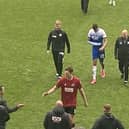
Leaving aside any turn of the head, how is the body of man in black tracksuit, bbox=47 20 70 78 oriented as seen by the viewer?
toward the camera

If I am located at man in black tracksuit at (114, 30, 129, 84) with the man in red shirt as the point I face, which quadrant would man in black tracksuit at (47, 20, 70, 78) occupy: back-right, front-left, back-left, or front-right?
front-right

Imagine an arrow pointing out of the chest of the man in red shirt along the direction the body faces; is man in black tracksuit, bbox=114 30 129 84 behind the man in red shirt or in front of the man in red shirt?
behind

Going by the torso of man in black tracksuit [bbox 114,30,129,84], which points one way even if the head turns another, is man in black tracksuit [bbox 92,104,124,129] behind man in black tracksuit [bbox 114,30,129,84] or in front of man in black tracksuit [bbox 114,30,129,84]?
in front

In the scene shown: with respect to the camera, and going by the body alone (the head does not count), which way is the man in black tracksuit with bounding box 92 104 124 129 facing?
away from the camera

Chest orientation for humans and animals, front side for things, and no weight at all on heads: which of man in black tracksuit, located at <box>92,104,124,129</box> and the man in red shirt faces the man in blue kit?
the man in black tracksuit

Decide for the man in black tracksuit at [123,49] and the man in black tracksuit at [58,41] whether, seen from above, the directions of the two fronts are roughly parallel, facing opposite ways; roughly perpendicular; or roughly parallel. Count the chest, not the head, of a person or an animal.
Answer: roughly parallel

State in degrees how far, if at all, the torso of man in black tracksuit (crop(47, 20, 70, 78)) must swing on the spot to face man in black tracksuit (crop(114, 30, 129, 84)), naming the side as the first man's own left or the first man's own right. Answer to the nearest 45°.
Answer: approximately 90° to the first man's own left

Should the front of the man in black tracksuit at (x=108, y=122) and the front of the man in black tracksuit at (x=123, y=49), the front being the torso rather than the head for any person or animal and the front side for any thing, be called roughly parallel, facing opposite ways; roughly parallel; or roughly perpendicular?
roughly parallel, facing opposite ways

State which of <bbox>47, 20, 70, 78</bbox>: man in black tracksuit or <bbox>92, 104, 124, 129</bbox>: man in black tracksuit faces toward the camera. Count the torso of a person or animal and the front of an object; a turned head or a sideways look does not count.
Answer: <bbox>47, 20, 70, 78</bbox>: man in black tracksuit

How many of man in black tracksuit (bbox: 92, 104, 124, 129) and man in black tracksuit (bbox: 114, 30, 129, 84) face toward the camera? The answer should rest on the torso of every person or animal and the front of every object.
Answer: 1

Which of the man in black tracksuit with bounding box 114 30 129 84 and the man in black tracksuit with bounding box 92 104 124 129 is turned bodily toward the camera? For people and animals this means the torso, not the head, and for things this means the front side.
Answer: the man in black tracksuit with bounding box 114 30 129 84

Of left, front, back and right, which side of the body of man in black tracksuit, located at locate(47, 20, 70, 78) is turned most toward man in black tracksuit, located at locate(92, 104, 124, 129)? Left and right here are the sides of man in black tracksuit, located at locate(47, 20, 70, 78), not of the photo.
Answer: front

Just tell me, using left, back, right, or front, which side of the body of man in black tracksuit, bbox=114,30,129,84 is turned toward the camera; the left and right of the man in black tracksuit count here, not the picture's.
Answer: front

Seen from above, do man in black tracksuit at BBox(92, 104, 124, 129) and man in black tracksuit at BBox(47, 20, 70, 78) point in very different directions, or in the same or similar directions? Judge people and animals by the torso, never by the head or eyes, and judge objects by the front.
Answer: very different directions
